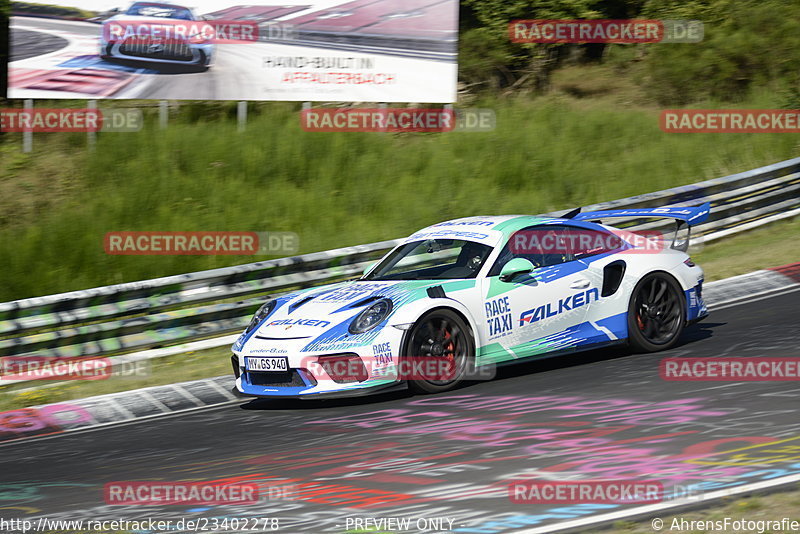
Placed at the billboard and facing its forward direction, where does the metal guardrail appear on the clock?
The metal guardrail is roughly at 12 o'clock from the billboard.

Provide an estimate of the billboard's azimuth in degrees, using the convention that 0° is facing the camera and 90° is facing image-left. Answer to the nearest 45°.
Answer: approximately 0°

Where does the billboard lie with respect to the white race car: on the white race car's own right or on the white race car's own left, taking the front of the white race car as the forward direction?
on the white race car's own right

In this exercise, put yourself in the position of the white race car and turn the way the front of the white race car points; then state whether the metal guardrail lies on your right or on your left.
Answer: on your right

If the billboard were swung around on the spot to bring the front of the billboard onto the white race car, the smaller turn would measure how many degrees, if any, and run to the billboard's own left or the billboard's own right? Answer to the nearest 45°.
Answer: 0° — it already faces it

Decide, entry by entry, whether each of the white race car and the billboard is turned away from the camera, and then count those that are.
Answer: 0
